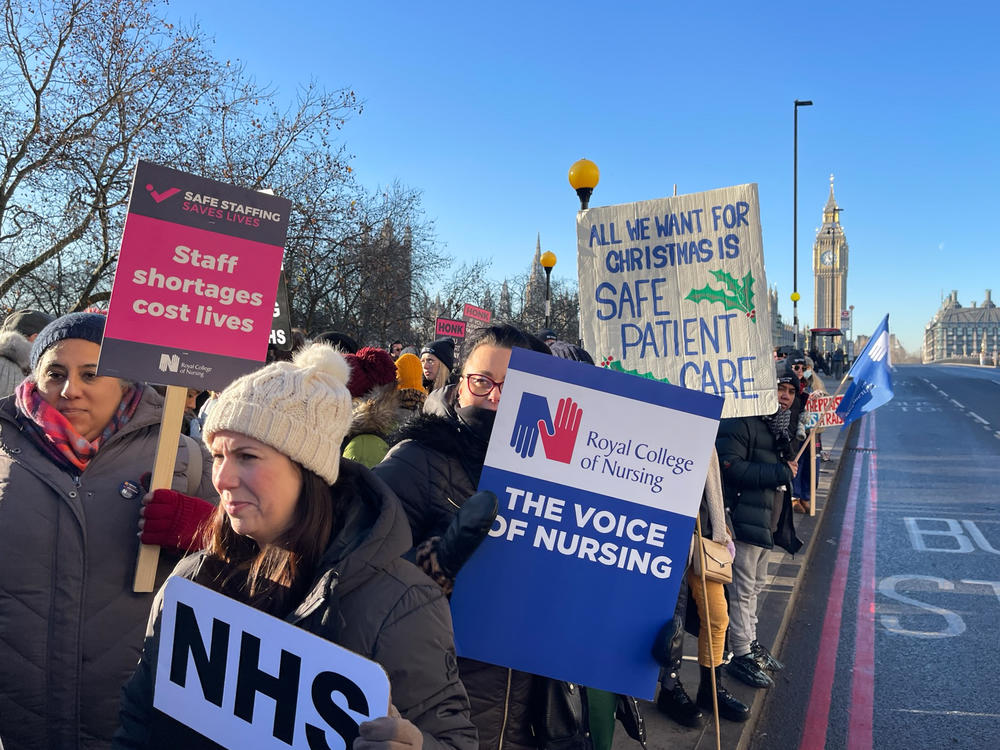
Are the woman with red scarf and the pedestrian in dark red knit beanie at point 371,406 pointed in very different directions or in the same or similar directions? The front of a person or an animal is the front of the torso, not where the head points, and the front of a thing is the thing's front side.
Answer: very different directions

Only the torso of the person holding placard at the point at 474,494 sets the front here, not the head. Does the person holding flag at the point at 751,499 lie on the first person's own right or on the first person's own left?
on the first person's own left

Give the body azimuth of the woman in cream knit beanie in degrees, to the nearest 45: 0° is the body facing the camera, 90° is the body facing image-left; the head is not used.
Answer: approximately 45°

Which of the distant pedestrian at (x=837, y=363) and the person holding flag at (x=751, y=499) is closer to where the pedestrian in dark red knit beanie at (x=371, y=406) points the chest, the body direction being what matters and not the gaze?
the distant pedestrian

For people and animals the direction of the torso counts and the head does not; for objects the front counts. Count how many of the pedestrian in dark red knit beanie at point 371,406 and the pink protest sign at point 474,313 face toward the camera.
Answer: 1

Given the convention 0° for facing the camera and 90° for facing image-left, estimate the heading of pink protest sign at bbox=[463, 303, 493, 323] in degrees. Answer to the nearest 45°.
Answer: approximately 0°

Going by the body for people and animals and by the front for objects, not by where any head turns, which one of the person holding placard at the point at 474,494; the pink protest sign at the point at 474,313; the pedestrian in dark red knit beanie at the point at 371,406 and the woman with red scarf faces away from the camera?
the pedestrian in dark red knit beanie

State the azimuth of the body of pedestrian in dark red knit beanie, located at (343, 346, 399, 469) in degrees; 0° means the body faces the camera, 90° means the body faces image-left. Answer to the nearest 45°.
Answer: approximately 180°

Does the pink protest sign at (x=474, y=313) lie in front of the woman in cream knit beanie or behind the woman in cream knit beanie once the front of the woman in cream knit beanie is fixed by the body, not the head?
behind
